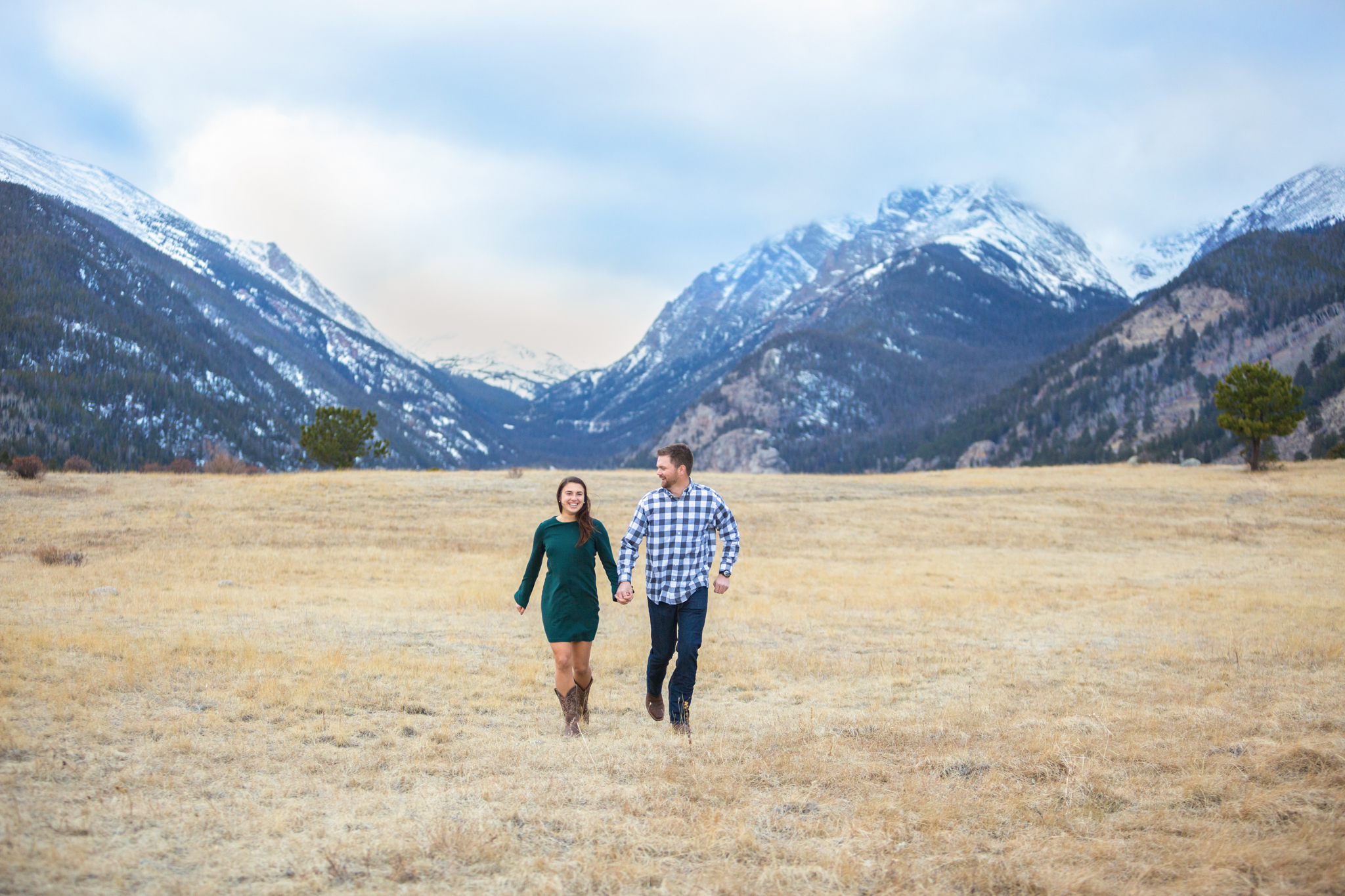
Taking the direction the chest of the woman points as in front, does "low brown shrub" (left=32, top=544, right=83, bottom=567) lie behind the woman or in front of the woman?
behind

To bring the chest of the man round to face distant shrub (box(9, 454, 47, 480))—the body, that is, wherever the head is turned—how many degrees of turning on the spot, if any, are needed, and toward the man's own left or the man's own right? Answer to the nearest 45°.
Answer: approximately 135° to the man's own right

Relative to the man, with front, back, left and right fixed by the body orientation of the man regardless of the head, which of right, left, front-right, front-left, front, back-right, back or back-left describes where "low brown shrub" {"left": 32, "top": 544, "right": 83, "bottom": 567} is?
back-right

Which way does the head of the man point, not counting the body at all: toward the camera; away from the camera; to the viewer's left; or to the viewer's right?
to the viewer's left

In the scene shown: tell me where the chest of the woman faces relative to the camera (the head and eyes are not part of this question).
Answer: toward the camera

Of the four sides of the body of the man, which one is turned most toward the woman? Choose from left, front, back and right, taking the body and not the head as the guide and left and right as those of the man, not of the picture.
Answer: right

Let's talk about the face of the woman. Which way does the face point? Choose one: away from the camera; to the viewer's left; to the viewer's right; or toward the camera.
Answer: toward the camera

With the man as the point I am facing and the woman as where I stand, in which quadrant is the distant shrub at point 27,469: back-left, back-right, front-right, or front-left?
back-left

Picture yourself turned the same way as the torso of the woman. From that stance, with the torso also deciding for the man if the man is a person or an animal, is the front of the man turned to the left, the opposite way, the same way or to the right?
the same way

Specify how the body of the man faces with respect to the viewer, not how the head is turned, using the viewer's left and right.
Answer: facing the viewer

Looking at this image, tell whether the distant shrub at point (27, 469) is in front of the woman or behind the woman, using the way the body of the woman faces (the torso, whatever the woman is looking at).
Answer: behind
